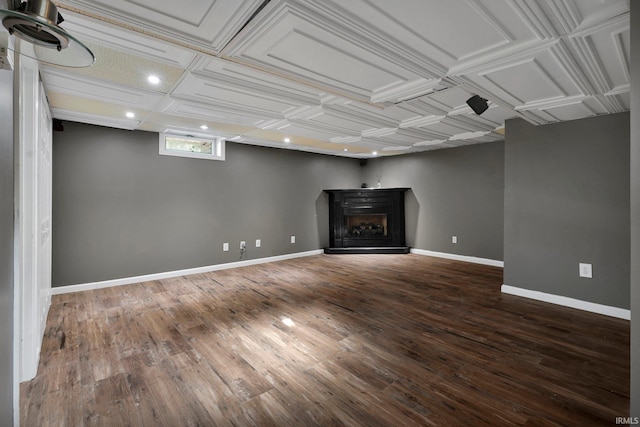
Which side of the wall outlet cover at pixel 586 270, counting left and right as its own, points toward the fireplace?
right

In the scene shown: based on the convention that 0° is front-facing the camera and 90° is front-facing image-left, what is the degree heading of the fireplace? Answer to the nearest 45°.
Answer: approximately 0°

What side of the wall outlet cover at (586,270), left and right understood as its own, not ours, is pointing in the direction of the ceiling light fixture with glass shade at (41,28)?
front

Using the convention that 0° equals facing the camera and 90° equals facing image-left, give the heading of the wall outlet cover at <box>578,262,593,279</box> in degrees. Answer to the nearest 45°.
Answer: approximately 0°

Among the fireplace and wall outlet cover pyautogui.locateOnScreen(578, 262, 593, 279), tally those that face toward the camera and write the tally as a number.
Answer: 2

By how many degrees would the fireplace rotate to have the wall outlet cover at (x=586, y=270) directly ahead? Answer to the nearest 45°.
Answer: approximately 45° to its left
